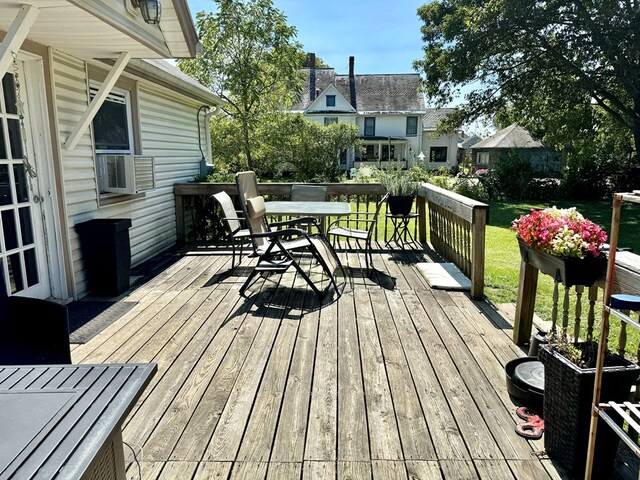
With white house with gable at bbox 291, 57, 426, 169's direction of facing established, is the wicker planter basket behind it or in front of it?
in front

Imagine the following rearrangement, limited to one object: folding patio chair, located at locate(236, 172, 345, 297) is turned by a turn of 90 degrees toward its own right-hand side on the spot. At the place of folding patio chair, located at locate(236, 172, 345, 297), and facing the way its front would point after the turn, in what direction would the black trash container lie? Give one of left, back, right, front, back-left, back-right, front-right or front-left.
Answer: right

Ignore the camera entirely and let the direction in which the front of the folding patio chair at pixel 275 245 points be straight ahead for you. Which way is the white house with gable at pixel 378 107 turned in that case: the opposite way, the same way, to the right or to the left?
to the right

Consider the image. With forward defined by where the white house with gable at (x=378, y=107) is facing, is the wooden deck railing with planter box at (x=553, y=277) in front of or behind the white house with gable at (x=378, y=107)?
in front

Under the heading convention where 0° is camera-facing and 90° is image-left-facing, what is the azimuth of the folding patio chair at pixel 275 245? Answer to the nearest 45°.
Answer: approximately 270°

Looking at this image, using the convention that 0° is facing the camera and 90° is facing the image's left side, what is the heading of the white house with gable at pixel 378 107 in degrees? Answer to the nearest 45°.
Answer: approximately 0°

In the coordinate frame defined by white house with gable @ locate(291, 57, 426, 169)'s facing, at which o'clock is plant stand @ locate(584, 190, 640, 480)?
The plant stand is roughly at 12 o'clock from the white house with gable.

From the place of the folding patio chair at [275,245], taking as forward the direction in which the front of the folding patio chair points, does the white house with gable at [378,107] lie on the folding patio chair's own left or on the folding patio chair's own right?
on the folding patio chair's own left

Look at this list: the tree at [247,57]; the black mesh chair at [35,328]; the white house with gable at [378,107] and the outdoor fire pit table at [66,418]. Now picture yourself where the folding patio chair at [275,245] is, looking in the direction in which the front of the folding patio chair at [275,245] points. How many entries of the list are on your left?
2
